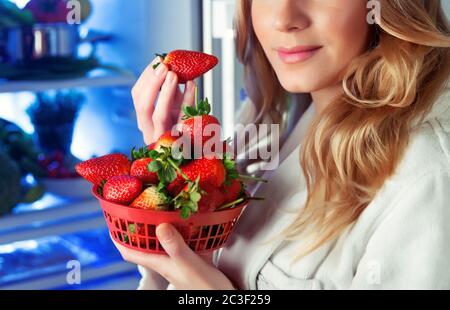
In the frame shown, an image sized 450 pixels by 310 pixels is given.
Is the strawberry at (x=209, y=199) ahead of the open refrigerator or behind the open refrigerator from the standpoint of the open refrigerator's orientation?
ahead

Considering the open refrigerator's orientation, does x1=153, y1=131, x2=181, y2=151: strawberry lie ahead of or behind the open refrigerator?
ahead

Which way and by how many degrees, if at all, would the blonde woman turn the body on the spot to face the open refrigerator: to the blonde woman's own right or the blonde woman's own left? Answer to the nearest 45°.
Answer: approximately 90° to the blonde woman's own right

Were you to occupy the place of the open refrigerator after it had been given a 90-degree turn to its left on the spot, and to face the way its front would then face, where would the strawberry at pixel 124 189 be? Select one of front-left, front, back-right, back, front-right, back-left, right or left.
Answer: back-right

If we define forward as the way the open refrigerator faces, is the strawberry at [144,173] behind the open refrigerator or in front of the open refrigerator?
in front

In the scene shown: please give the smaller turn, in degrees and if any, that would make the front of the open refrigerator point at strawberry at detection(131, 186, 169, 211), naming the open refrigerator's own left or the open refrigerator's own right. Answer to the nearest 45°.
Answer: approximately 45° to the open refrigerator's own right

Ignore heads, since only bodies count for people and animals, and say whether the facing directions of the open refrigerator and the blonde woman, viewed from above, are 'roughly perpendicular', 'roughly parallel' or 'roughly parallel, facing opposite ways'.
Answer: roughly perpendicular

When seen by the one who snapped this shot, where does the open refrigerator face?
facing the viewer and to the right of the viewer

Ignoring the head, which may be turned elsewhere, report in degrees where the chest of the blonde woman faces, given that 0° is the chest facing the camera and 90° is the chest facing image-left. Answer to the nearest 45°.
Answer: approximately 45°

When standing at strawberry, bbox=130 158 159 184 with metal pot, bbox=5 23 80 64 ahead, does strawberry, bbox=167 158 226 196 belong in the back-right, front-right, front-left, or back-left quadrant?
back-right

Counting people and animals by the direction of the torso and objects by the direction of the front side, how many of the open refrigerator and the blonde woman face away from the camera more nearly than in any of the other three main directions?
0

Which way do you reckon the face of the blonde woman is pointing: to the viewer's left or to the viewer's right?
to the viewer's left

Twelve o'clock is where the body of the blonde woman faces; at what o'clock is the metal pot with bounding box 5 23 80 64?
The metal pot is roughly at 3 o'clock from the blonde woman.
